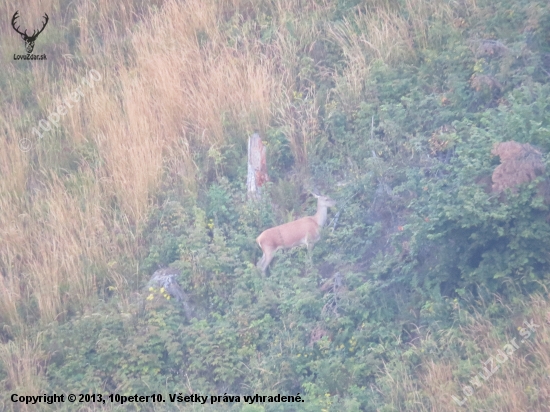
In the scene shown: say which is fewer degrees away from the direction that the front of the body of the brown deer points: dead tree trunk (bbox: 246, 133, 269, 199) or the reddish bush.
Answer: the reddish bush

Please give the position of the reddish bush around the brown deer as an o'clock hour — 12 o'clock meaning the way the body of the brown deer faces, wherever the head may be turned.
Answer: The reddish bush is roughly at 11 o'clock from the brown deer.

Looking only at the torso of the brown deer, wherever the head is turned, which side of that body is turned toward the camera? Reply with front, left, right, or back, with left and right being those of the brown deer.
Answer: right

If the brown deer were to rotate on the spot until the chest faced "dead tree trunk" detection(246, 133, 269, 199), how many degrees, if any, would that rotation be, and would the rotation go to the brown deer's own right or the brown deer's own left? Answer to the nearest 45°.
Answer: approximately 90° to the brown deer's own left
